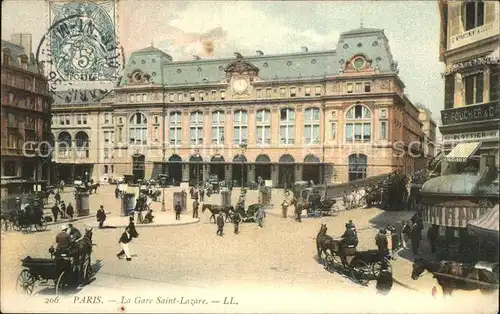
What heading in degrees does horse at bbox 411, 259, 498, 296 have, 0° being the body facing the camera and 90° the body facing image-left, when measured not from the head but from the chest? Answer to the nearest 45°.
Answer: approximately 90°

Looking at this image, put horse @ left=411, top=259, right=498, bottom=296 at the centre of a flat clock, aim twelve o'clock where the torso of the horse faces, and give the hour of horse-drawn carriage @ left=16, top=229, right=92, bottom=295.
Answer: The horse-drawn carriage is roughly at 11 o'clock from the horse.

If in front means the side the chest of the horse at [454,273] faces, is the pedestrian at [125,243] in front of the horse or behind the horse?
in front
